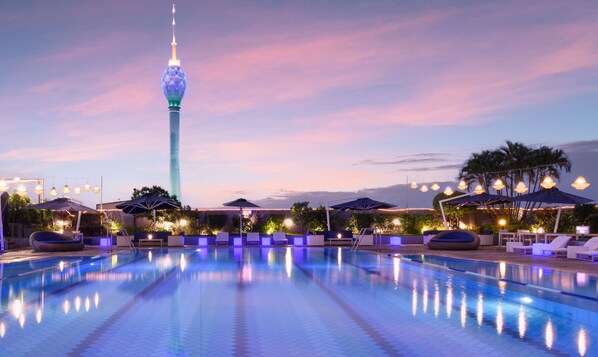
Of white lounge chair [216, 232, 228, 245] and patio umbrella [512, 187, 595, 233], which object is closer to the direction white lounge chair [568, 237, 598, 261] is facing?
the white lounge chair

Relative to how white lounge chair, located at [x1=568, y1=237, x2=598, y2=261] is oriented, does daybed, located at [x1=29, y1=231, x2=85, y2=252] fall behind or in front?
in front

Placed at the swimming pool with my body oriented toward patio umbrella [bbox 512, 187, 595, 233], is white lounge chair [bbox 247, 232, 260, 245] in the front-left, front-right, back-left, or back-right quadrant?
front-left

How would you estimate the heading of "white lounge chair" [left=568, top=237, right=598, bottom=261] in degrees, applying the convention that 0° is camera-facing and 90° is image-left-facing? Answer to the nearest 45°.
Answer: approximately 90°

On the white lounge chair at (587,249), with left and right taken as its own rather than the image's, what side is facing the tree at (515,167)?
right

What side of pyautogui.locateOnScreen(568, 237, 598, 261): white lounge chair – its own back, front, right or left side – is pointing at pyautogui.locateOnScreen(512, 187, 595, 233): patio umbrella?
right

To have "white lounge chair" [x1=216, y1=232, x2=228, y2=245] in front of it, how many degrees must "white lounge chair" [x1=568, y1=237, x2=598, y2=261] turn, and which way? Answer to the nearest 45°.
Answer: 0° — it already faces it

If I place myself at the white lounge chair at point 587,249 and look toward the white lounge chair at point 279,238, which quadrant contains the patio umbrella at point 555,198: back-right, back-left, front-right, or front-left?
front-right

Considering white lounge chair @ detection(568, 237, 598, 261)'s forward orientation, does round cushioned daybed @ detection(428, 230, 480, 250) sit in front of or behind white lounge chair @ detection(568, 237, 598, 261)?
in front
